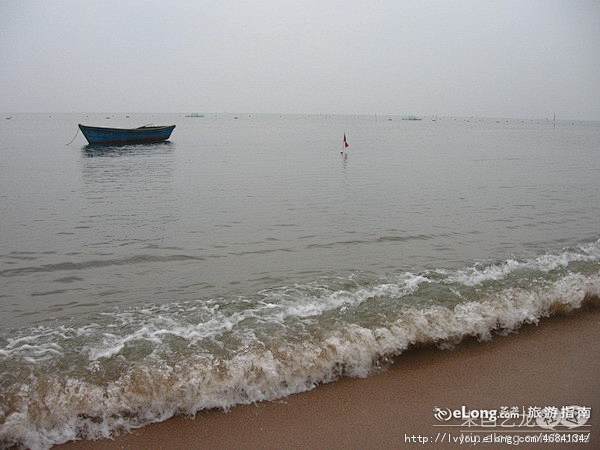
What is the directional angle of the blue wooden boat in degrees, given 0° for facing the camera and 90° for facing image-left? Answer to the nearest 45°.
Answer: approximately 90°

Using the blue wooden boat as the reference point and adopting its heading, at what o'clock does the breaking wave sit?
The breaking wave is roughly at 9 o'clock from the blue wooden boat.
